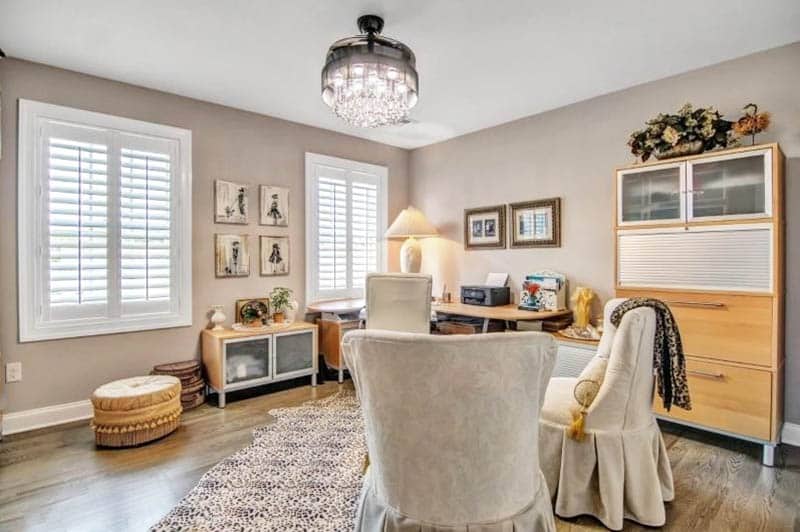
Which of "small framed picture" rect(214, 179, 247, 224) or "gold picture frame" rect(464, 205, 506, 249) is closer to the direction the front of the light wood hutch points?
the small framed picture

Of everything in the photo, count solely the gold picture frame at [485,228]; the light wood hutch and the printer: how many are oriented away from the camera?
0

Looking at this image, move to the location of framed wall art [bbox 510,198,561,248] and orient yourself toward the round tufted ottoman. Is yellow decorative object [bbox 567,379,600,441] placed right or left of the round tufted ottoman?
left

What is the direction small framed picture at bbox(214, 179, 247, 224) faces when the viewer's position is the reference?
facing the viewer and to the right of the viewer

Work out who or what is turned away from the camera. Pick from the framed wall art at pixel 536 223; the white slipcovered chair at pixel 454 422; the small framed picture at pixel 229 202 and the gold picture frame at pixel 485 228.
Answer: the white slipcovered chair

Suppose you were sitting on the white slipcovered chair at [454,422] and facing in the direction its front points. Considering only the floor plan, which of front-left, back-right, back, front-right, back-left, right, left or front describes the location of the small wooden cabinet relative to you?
front-left

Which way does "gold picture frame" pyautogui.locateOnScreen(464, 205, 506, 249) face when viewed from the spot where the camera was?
facing the viewer and to the left of the viewer

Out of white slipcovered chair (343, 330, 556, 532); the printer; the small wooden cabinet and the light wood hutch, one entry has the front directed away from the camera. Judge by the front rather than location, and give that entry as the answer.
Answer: the white slipcovered chair

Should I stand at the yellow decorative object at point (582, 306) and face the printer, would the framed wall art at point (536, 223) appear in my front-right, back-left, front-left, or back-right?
front-right

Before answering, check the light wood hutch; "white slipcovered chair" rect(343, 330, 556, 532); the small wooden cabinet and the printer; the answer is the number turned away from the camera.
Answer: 1

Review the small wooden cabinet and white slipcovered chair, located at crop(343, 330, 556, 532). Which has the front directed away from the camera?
the white slipcovered chair

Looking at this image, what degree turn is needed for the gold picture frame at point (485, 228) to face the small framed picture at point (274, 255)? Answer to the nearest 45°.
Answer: approximately 45° to its right

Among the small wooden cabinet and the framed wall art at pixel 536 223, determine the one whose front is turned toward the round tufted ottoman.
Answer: the framed wall art

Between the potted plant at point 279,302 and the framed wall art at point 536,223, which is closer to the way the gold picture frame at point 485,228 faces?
the potted plant

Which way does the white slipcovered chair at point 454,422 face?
away from the camera

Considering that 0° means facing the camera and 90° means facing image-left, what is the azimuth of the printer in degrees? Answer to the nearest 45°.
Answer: approximately 45°

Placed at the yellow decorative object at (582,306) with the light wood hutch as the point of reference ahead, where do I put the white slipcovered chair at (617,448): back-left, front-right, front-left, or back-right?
front-right
